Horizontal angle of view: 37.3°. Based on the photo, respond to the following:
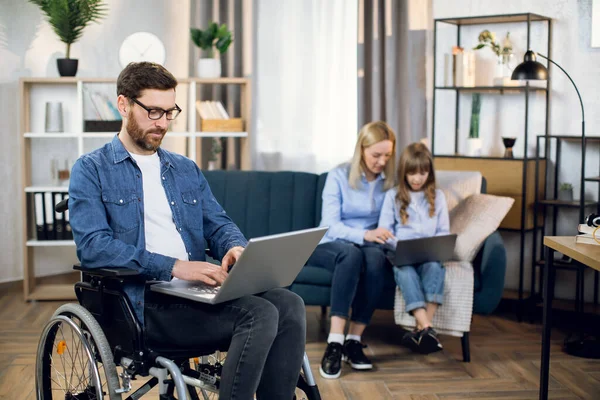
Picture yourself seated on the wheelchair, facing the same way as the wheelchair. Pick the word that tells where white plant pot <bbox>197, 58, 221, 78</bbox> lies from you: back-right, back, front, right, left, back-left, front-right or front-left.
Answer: back-left

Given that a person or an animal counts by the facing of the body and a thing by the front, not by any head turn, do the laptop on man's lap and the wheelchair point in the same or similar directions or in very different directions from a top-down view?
very different directions

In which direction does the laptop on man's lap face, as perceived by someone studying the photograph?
facing away from the viewer and to the left of the viewer

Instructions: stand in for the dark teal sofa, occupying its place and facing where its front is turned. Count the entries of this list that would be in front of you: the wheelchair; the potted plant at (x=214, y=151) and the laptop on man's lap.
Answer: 2

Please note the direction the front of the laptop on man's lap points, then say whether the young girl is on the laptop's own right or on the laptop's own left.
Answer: on the laptop's own right

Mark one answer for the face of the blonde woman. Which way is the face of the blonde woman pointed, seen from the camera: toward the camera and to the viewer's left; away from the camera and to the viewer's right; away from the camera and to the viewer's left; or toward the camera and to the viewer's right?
toward the camera and to the viewer's right

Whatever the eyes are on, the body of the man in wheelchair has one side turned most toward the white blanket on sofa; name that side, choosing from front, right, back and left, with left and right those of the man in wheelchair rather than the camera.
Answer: left

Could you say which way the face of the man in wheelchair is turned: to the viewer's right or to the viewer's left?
to the viewer's right

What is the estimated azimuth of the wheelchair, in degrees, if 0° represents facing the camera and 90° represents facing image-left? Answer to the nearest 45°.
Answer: approximately 315°

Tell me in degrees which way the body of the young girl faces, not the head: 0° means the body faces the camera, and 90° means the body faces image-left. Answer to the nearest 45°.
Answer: approximately 0°
